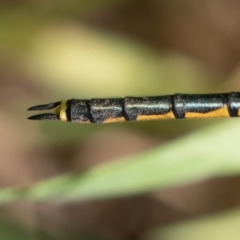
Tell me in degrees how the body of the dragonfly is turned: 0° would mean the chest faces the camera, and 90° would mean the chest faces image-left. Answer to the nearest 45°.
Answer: approximately 270°
